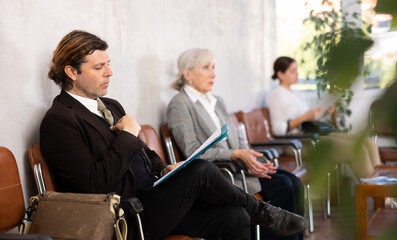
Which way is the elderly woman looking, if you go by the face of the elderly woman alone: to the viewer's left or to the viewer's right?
to the viewer's right

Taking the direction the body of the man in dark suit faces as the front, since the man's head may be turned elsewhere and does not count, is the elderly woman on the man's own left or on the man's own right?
on the man's own left

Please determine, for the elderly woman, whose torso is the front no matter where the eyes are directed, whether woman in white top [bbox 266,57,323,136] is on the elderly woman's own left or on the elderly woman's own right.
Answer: on the elderly woman's own left

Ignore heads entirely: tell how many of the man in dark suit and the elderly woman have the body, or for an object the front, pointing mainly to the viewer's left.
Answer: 0

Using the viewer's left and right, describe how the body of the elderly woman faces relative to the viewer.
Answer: facing the viewer and to the right of the viewer

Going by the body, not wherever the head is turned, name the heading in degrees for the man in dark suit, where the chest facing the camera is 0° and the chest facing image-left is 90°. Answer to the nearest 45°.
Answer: approximately 315°

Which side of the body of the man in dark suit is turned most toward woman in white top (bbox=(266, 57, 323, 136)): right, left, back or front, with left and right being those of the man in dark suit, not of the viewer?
left

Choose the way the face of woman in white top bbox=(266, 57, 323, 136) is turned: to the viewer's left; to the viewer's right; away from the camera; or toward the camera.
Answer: to the viewer's right
